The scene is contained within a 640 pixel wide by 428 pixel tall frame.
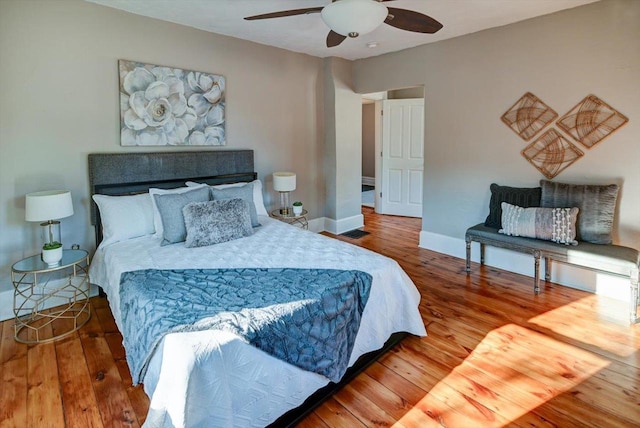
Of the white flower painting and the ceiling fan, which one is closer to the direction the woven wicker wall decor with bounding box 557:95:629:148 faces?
the ceiling fan

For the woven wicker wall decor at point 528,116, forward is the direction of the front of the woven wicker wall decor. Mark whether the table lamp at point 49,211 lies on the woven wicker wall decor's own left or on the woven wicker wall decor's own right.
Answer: on the woven wicker wall decor's own right

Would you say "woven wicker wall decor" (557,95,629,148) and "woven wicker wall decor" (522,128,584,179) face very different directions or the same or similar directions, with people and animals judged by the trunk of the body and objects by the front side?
same or similar directions

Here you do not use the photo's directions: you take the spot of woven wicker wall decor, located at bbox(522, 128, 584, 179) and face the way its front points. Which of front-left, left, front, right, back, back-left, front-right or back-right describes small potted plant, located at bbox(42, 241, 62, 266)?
front-right

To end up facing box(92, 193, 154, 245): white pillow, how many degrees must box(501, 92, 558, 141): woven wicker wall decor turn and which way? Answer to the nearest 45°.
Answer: approximately 45° to its right

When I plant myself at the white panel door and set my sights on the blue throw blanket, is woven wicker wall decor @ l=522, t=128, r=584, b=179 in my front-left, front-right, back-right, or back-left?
front-left

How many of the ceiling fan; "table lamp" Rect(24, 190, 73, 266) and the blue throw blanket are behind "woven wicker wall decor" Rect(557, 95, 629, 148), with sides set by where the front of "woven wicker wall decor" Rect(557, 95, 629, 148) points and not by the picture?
0

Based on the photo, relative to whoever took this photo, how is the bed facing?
facing the viewer and to the right of the viewer

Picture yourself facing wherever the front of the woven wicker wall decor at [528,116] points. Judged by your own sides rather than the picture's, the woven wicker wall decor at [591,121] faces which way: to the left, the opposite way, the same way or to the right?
the same way

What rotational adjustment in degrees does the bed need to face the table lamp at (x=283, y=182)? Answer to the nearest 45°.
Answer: approximately 135° to its left

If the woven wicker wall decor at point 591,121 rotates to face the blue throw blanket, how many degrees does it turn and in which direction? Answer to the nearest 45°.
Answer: approximately 45° to its right

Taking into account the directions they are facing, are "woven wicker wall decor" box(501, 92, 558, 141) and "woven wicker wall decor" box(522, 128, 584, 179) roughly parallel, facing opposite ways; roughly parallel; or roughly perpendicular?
roughly parallel

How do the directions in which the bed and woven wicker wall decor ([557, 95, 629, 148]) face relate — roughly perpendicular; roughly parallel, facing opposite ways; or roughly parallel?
roughly perpendicular

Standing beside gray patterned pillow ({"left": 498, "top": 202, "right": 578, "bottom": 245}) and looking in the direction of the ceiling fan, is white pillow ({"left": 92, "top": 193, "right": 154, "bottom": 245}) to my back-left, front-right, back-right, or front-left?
front-right
